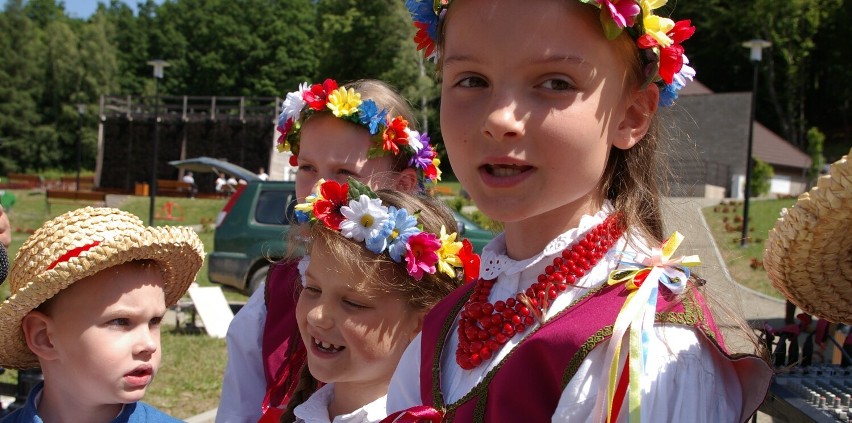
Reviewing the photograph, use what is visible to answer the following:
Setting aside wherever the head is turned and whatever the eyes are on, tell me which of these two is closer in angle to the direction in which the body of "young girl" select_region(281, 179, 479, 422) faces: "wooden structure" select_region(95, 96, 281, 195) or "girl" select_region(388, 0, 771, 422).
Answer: the girl

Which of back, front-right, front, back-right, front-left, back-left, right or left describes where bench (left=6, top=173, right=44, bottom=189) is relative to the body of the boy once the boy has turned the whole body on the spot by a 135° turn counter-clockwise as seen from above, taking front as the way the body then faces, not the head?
front

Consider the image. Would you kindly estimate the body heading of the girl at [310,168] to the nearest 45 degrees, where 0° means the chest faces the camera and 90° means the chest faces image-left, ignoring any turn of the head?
approximately 45°

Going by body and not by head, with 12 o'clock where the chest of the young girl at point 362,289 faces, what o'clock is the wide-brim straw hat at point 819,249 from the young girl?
The wide-brim straw hat is roughly at 9 o'clock from the young girl.

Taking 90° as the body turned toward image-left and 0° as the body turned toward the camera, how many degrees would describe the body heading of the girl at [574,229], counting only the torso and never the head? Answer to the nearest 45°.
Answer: approximately 45°

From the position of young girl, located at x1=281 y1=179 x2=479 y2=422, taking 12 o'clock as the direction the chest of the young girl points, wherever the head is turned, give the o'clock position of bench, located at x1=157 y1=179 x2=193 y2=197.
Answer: The bench is roughly at 4 o'clock from the young girl.

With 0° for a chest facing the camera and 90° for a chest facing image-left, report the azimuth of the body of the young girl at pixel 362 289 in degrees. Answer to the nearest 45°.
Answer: approximately 45°

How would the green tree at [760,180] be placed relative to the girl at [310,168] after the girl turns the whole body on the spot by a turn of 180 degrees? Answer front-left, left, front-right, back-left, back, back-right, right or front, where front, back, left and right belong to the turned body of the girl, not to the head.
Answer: front

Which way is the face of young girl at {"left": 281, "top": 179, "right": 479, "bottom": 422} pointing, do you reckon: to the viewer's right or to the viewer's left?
to the viewer's left

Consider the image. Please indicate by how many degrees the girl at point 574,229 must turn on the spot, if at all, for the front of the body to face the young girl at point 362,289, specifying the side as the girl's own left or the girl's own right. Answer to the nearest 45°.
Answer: approximately 90° to the girl's own right
